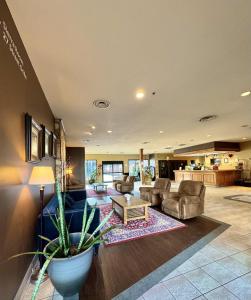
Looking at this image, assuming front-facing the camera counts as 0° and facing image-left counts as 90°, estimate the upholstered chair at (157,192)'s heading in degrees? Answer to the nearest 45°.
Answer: approximately 45°

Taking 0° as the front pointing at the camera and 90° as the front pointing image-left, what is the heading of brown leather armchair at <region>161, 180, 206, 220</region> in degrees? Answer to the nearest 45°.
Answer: approximately 45°

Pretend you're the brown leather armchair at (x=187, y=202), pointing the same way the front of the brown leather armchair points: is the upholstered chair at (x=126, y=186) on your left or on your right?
on your right

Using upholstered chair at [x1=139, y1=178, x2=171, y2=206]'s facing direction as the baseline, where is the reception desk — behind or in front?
behind

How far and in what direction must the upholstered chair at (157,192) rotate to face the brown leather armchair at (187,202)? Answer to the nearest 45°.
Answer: approximately 90° to its left

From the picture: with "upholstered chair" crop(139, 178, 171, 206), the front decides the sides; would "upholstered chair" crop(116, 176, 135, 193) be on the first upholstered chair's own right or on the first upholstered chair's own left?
on the first upholstered chair's own right

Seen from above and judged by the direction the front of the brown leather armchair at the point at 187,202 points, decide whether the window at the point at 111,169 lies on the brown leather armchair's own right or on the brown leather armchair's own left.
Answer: on the brown leather armchair's own right

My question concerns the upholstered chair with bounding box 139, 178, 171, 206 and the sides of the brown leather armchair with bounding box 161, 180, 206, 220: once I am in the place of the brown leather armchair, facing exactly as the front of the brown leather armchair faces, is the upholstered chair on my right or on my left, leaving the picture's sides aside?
on my right
